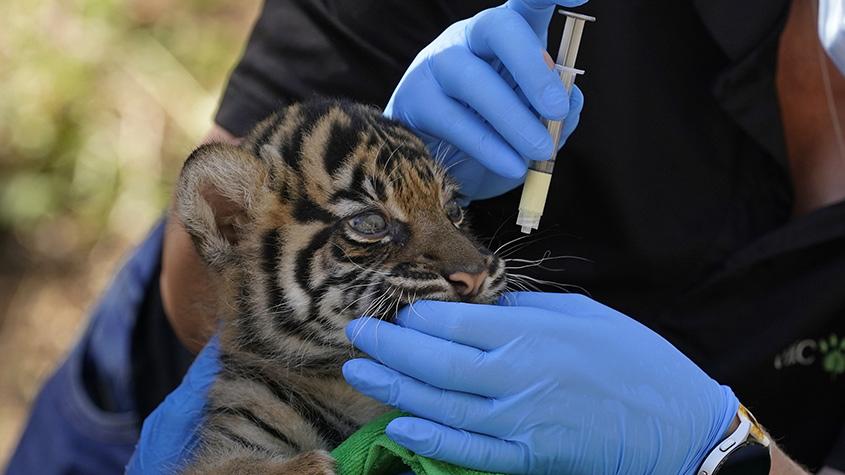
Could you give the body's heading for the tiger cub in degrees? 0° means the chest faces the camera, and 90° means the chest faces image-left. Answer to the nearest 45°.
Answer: approximately 315°
